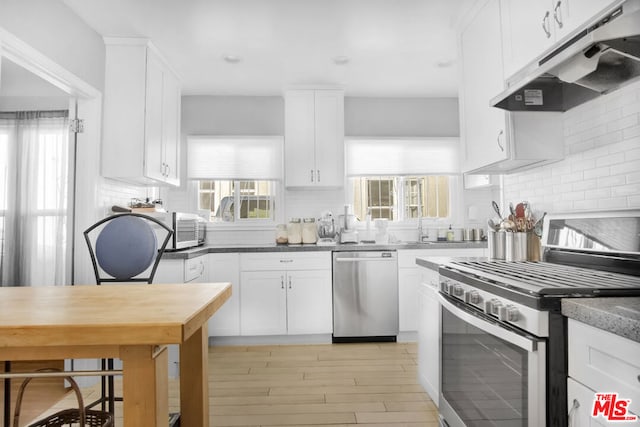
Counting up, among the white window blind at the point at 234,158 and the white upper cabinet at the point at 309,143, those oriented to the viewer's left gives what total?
0

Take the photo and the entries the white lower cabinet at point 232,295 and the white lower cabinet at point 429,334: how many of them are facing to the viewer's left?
1

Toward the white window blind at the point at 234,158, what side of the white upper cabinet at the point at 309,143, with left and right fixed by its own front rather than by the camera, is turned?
right

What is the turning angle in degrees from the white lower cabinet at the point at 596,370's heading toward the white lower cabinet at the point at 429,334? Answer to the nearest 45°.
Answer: approximately 90° to its right

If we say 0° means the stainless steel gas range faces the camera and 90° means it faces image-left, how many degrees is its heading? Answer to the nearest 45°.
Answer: approximately 45°

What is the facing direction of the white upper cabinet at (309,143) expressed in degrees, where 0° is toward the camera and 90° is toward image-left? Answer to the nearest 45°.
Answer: approximately 0°
